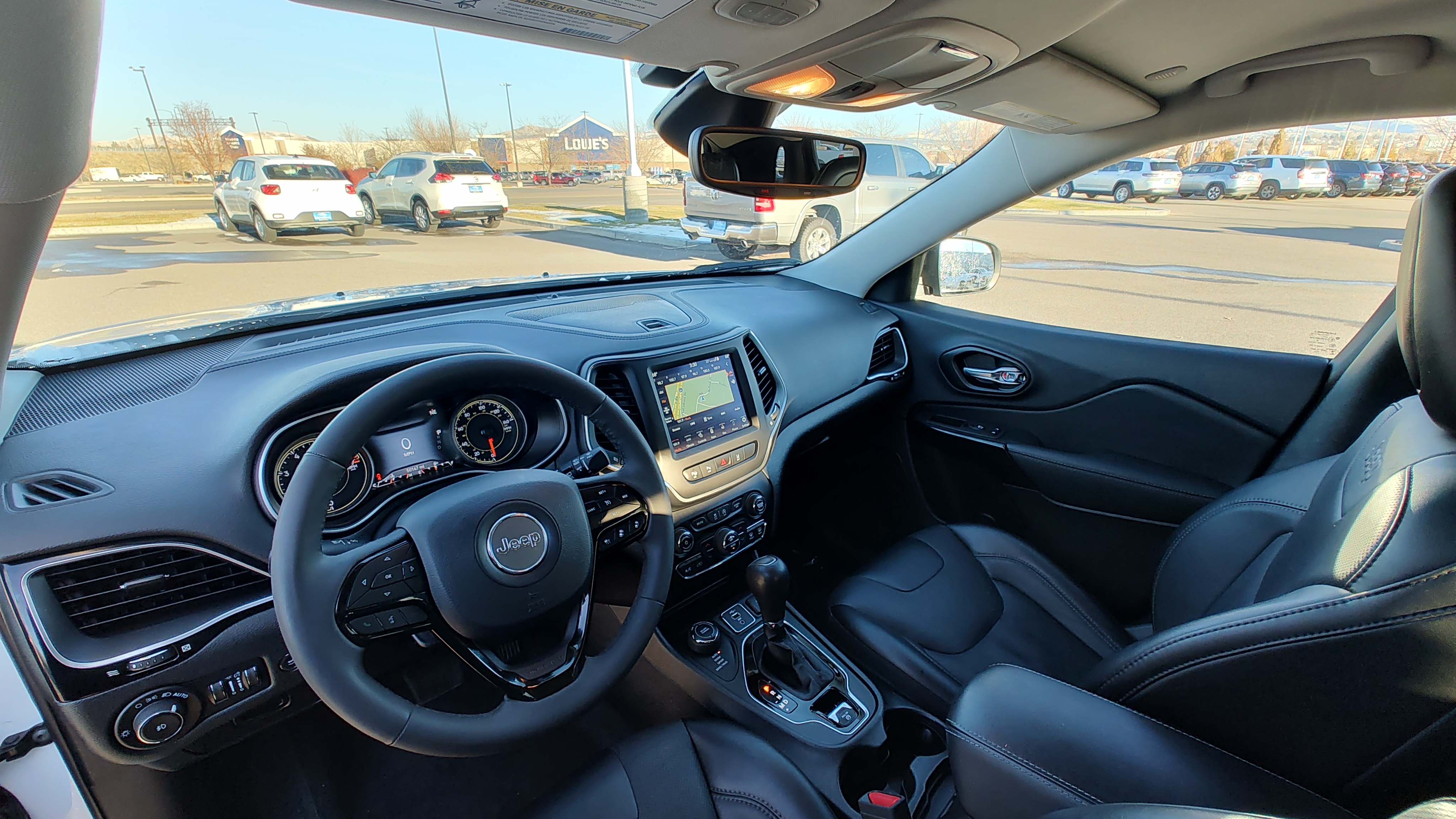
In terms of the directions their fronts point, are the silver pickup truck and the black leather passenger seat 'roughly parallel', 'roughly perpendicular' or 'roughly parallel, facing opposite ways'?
roughly perpendicular

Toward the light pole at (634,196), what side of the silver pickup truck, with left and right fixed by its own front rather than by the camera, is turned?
left

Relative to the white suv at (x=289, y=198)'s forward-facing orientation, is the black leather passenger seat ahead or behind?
behind

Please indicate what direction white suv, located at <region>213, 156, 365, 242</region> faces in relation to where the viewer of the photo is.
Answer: facing away from the viewer and to the left of the viewer

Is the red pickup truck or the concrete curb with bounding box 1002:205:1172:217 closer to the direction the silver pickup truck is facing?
the concrete curb

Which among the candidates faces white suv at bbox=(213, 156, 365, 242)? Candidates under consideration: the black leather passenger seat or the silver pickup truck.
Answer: the black leather passenger seat

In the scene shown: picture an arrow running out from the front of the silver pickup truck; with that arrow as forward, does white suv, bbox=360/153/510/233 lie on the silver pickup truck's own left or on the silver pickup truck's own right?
on the silver pickup truck's own left

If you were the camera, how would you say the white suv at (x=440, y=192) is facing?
facing away from the viewer and to the left of the viewer
